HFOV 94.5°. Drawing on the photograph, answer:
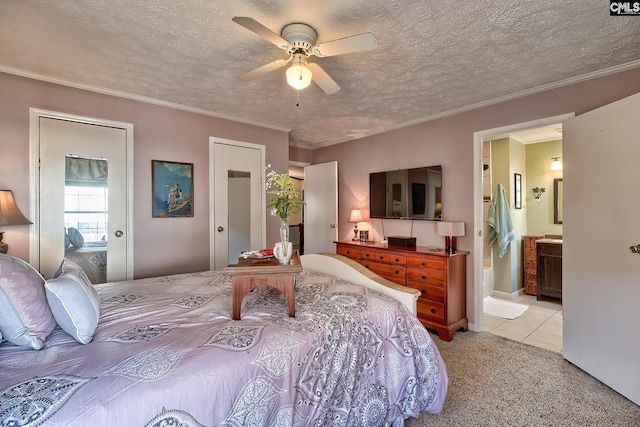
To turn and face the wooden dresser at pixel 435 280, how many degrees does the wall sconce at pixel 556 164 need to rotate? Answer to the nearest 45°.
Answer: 0° — it already faces it

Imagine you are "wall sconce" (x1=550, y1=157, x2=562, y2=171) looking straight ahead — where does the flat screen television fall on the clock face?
The flat screen television is roughly at 1 o'clock from the wall sconce.

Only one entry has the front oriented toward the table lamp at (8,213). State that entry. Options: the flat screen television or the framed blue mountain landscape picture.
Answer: the flat screen television

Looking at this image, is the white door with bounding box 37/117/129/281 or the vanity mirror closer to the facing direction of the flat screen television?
the white door

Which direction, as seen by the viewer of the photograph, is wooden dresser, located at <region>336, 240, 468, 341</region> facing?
facing the viewer and to the left of the viewer

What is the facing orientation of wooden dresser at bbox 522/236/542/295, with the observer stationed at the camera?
facing the viewer

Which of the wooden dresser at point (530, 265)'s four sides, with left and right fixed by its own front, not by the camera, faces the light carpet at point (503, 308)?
front

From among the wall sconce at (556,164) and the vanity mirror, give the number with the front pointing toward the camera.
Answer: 2

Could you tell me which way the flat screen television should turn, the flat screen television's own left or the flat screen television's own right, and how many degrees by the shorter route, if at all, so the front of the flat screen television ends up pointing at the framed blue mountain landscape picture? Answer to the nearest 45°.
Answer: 0° — it already faces it

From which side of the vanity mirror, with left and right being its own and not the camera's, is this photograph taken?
front

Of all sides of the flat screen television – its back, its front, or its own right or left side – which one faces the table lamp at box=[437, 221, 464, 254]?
left

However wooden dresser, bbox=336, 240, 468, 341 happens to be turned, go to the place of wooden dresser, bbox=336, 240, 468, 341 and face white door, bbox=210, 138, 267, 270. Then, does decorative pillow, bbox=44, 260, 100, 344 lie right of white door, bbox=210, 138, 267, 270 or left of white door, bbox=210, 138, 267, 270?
left
